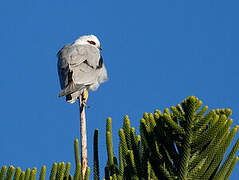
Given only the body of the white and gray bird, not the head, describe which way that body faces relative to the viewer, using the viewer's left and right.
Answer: facing away from the viewer and to the right of the viewer
